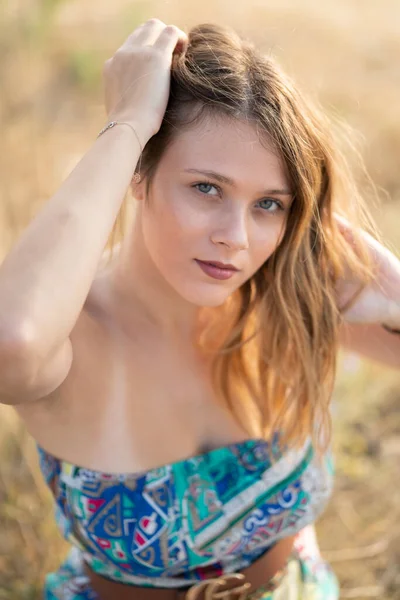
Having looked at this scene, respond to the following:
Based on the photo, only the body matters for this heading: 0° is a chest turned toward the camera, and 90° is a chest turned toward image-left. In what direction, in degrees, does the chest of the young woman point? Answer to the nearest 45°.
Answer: approximately 0°
